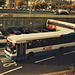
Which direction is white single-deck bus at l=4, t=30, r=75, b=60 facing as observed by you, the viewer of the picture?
facing the viewer and to the left of the viewer

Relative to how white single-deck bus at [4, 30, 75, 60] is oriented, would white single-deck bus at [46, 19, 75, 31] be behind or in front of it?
behind
